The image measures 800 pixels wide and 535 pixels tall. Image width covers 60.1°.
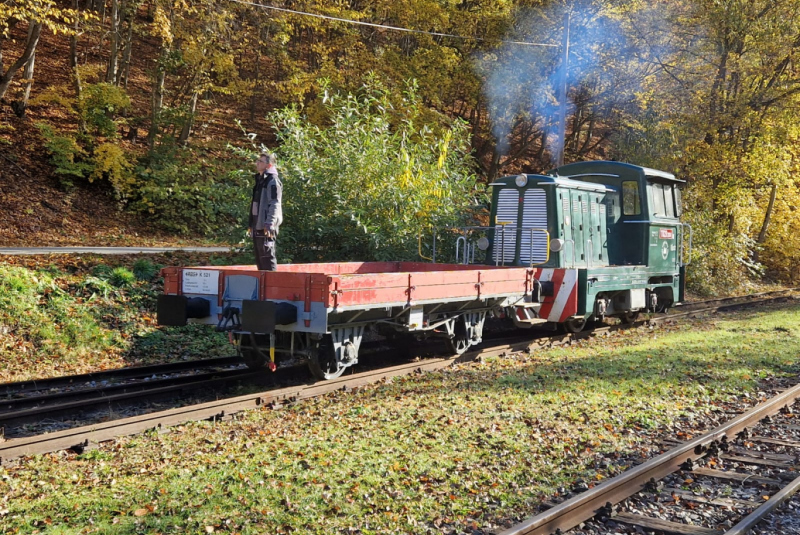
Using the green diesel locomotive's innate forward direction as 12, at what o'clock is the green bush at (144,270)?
The green bush is roughly at 1 o'clock from the green diesel locomotive.

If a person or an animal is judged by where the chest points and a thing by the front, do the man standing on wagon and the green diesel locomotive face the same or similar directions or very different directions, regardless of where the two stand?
same or similar directions

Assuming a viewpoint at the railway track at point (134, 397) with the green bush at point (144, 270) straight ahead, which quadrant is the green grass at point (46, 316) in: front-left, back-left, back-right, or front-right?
front-left

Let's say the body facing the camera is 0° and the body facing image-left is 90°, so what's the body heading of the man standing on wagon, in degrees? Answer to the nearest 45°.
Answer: approximately 90°

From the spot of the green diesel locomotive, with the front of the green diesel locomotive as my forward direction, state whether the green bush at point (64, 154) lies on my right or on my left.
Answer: on my right

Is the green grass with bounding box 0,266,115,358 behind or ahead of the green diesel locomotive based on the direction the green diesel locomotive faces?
ahead

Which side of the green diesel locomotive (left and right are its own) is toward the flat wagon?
front

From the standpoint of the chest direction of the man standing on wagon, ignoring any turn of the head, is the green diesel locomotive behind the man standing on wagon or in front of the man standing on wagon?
behind

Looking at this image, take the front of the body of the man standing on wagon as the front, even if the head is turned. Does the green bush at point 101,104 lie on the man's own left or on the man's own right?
on the man's own right

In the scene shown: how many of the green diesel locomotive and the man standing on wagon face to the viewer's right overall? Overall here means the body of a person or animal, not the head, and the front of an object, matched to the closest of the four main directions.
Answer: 0

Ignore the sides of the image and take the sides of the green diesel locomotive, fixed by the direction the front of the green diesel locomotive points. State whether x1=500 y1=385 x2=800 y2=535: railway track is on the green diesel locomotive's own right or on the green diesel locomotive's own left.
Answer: on the green diesel locomotive's own left

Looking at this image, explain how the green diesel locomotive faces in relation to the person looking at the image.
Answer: facing the viewer and to the left of the viewer
